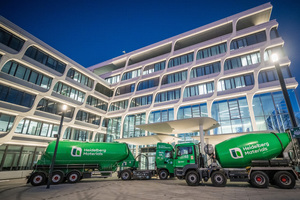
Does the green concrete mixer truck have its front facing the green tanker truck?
yes

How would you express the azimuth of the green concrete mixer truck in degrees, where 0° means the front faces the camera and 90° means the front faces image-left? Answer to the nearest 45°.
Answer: approximately 90°

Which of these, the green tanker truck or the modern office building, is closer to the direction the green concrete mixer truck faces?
the green tanker truck
